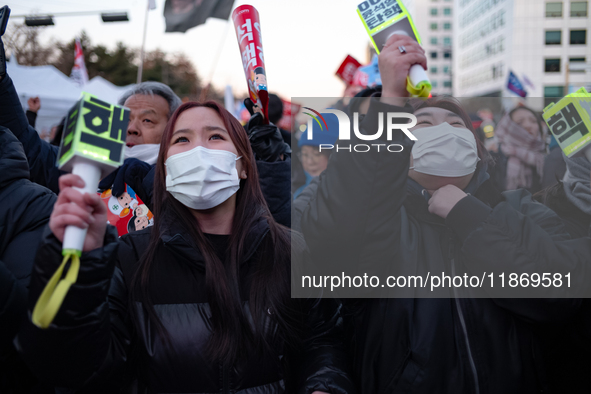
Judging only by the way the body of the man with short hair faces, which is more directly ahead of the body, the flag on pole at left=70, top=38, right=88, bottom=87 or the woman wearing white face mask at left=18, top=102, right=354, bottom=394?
the woman wearing white face mask

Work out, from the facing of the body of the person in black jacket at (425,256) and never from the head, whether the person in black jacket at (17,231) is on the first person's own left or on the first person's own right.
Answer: on the first person's own right

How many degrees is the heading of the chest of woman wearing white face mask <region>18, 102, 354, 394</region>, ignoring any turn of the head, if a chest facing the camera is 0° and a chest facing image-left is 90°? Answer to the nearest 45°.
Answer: approximately 0°

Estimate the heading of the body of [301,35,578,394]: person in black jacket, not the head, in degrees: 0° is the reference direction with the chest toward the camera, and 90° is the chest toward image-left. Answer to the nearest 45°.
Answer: approximately 0°

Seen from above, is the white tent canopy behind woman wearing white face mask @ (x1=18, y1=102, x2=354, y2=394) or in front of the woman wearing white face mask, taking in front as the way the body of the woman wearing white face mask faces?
behind

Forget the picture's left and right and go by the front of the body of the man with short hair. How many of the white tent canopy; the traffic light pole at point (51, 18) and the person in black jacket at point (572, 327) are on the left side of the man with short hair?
1

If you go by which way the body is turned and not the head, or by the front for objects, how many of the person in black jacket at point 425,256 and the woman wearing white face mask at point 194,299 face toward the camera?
2

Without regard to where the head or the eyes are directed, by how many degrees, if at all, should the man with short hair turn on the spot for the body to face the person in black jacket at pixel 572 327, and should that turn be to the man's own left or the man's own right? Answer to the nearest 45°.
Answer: approximately 90° to the man's own left

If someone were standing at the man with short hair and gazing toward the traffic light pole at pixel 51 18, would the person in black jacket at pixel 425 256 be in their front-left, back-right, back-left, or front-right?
back-right

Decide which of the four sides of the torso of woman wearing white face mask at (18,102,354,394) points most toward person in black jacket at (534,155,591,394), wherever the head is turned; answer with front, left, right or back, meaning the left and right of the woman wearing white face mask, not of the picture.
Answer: left

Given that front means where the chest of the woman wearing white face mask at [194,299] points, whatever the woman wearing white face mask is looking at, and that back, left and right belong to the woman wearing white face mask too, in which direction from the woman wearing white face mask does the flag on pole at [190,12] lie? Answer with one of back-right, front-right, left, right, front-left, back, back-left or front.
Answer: back
